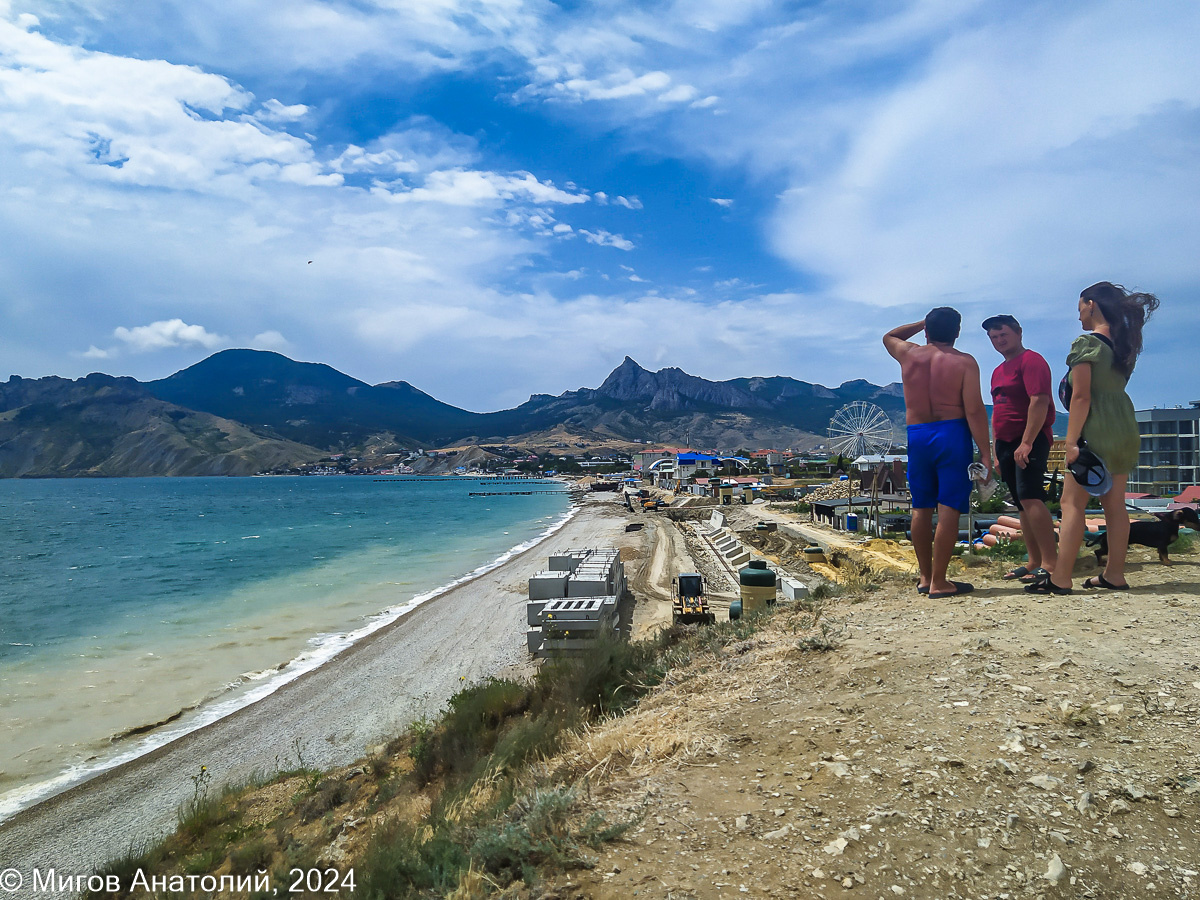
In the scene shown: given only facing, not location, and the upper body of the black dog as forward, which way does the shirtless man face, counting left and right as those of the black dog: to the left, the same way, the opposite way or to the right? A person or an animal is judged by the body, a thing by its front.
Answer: to the left

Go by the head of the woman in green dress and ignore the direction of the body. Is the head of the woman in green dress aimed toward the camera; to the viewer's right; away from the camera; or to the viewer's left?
to the viewer's left

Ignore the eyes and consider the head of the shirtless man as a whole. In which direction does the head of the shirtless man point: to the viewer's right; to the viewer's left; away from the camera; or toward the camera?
away from the camera

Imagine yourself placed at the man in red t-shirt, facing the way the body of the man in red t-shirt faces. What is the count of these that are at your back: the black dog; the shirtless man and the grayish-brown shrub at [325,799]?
1

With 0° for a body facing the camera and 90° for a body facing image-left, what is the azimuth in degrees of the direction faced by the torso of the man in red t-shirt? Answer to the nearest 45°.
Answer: approximately 45°

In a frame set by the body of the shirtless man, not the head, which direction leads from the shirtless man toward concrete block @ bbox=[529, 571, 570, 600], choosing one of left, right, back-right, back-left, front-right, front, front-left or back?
front-left

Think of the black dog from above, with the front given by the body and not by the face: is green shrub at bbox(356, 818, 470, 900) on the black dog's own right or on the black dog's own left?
on the black dog's own right

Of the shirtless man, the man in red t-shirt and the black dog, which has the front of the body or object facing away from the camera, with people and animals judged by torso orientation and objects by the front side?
the shirtless man

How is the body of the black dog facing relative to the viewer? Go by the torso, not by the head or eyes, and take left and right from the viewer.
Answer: facing to the right of the viewer

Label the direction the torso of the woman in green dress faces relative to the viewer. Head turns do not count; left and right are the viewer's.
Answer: facing away from the viewer and to the left of the viewer

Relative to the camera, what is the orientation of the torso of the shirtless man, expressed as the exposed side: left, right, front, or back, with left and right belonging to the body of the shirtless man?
back
